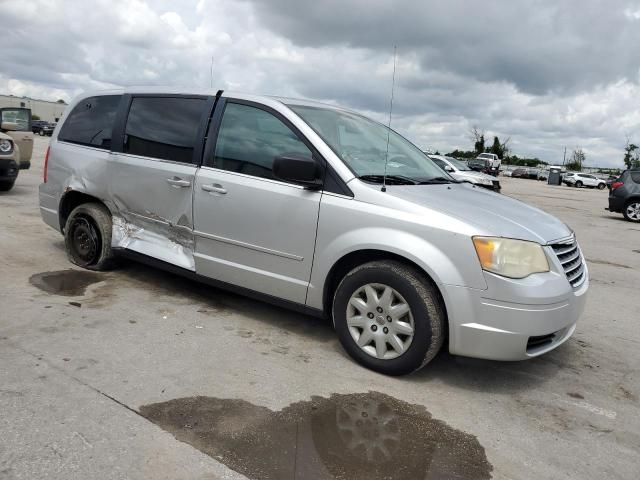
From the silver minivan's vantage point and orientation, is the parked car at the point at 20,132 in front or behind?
behind

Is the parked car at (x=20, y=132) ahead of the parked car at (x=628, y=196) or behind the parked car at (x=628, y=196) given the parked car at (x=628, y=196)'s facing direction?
behind

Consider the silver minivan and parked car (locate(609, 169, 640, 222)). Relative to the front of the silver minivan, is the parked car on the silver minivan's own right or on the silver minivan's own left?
on the silver minivan's own left

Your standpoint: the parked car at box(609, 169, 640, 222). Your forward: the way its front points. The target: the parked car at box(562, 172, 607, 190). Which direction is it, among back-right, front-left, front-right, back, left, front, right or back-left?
left
